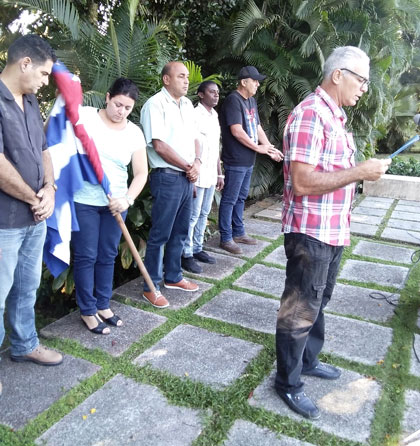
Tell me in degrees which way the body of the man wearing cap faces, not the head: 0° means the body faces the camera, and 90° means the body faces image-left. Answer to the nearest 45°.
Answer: approximately 315°

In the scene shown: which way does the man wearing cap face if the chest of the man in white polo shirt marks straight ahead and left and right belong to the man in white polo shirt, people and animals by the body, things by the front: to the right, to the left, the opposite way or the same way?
the same way

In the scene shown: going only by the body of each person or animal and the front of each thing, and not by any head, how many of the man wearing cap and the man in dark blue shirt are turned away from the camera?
0

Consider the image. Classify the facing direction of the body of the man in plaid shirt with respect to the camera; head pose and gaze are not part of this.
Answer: to the viewer's right

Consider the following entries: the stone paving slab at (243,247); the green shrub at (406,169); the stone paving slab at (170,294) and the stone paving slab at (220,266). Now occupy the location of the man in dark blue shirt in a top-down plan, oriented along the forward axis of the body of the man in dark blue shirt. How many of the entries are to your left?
4

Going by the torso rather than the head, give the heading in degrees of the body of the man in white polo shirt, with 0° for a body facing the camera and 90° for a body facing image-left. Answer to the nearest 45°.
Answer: approximately 315°

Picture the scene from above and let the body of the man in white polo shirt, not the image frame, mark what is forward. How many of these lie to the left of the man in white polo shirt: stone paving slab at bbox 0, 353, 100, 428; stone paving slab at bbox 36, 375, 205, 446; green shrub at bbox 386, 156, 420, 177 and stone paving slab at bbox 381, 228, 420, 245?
2

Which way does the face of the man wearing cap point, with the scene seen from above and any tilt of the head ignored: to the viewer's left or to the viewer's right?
to the viewer's right

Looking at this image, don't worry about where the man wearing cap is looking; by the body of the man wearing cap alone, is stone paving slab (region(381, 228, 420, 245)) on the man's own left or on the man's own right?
on the man's own left

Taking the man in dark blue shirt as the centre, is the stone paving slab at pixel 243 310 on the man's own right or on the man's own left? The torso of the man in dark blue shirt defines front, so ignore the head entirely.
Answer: on the man's own left

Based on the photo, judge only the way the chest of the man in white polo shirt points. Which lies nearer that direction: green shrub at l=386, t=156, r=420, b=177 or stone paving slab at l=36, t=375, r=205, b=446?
the stone paving slab

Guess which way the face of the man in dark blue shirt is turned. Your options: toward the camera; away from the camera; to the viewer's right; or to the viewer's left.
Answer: to the viewer's right
